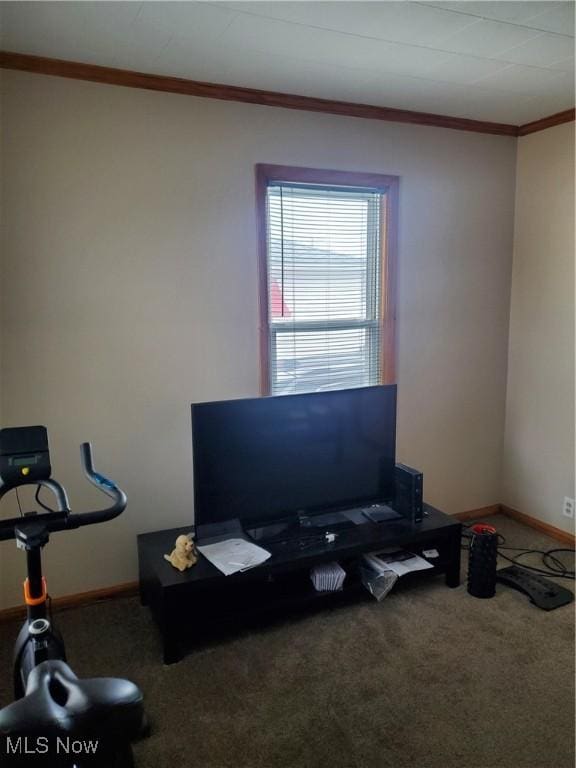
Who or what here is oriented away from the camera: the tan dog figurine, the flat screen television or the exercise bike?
the exercise bike

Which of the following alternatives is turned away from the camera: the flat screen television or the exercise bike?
the exercise bike

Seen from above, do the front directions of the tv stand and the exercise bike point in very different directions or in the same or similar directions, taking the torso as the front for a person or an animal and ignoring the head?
very different directions

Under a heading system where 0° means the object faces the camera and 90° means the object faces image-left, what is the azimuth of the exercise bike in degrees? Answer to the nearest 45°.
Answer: approximately 180°

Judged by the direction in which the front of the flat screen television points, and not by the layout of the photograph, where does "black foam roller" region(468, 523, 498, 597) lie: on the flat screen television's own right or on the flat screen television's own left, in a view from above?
on the flat screen television's own left

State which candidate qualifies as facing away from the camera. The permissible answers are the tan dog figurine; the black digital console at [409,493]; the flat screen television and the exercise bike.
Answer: the exercise bike

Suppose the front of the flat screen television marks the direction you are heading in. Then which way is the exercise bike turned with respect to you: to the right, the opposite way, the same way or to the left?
the opposite way

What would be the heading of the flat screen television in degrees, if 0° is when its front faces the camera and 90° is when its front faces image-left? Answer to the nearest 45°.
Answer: approximately 315°

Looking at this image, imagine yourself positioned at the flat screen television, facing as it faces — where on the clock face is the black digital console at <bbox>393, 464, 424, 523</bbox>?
The black digital console is roughly at 10 o'clock from the flat screen television.

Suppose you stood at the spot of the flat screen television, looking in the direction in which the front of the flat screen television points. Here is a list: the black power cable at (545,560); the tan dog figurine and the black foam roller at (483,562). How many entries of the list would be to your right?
1

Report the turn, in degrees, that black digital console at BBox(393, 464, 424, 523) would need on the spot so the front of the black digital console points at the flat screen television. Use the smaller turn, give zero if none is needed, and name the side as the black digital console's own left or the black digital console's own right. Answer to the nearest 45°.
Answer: approximately 90° to the black digital console's own right
